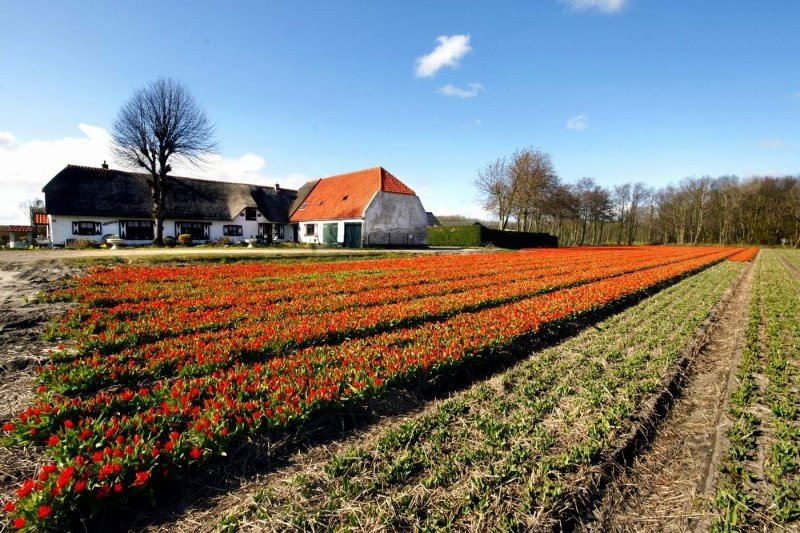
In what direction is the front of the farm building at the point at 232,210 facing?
toward the camera

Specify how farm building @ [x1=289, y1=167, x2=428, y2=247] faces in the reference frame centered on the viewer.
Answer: facing the viewer and to the left of the viewer

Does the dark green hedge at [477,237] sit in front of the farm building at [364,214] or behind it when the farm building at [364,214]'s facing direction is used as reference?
behind

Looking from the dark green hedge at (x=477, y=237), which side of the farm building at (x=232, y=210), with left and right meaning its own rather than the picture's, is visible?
left

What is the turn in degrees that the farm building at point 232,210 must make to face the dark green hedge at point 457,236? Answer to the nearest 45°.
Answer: approximately 90° to its left
